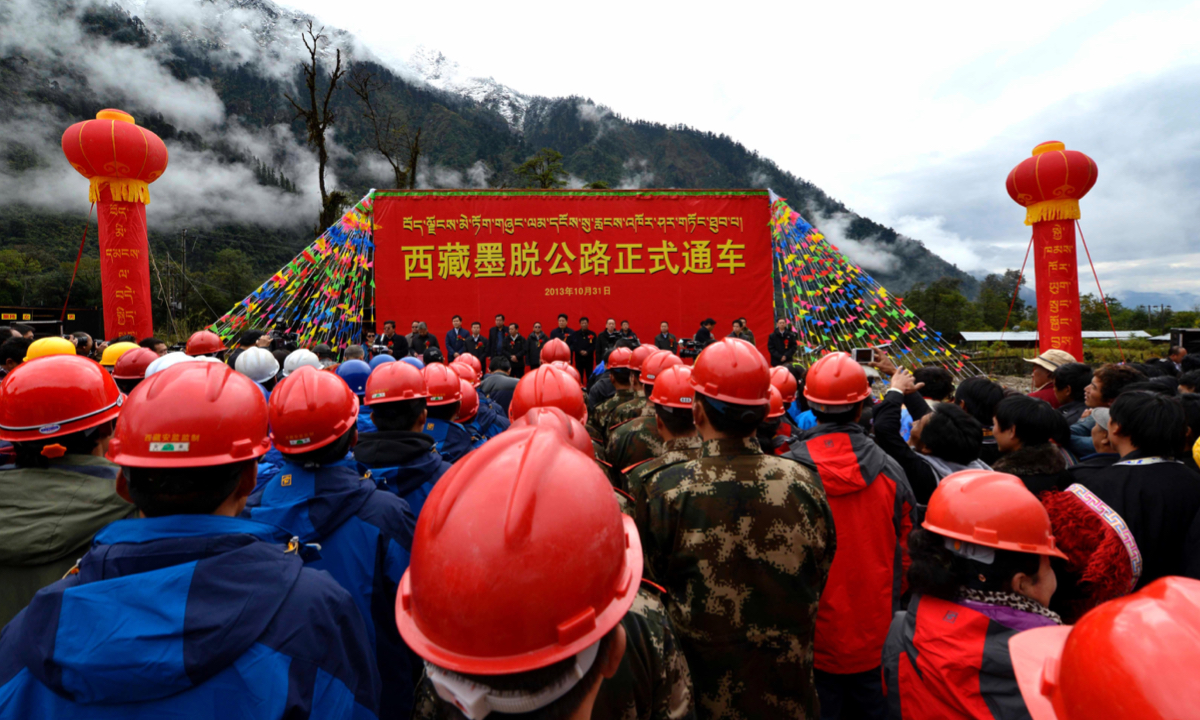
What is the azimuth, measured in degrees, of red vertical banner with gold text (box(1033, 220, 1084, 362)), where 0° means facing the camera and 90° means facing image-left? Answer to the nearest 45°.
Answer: approximately 0°

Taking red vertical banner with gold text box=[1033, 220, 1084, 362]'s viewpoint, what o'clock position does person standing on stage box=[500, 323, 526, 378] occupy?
The person standing on stage is roughly at 2 o'clock from the red vertical banner with gold text.

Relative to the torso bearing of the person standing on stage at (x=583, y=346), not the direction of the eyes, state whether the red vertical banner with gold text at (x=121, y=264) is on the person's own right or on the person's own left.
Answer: on the person's own right

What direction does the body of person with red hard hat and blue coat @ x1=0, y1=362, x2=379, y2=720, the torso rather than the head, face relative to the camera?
away from the camera

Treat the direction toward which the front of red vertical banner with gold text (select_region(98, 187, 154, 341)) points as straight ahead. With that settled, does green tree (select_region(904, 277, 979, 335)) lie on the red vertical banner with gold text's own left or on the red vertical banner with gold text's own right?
on the red vertical banner with gold text's own left

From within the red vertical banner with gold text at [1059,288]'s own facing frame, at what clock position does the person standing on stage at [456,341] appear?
The person standing on stage is roughly at 2 o'clock from the red vertical banner with gold text.

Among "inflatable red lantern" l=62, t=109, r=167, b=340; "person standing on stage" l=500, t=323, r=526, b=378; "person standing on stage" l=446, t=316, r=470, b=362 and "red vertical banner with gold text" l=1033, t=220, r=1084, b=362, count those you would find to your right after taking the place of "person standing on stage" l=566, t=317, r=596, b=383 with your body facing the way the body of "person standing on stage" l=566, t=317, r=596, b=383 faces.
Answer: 3

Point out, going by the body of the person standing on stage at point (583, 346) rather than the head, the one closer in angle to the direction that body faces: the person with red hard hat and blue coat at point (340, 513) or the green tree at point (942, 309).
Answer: the person with red hard hat and blue coat

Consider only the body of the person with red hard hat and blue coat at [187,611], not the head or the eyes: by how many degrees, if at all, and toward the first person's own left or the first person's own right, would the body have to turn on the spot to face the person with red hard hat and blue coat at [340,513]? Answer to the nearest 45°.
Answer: approximately 45° to the first person's own right

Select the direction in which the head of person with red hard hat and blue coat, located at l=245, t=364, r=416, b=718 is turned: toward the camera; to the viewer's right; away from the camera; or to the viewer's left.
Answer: away from the camera
